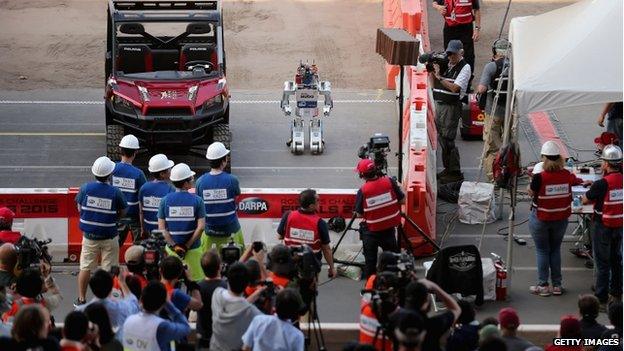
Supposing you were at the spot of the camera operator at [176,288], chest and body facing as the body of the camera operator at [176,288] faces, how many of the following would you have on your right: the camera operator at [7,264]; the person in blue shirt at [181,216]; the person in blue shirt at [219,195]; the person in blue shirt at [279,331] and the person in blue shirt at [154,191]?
1

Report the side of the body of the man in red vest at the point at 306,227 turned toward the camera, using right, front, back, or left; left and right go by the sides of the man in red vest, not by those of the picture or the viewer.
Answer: back

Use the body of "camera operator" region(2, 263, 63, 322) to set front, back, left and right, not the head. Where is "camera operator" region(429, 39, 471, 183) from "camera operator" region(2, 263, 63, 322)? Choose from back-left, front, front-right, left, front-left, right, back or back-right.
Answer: front-right

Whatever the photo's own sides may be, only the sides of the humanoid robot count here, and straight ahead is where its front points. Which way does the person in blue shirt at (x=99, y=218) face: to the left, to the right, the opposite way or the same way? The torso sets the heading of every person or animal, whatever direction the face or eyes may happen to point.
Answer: the opposite way

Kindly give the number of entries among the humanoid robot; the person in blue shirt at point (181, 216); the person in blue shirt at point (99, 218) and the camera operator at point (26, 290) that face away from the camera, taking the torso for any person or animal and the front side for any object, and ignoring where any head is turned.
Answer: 3

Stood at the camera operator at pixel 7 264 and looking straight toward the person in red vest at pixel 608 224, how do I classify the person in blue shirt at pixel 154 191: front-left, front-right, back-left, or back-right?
front-left

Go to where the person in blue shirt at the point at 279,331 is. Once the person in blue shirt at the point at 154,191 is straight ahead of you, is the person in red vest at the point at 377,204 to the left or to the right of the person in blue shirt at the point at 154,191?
right

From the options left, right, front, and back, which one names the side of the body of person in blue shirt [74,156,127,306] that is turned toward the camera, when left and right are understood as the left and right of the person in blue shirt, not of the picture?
back

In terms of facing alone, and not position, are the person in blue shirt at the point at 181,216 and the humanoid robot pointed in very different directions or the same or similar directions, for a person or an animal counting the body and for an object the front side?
very different directions

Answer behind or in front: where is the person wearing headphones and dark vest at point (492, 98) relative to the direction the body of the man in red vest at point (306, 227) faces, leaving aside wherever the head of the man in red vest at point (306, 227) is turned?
in front

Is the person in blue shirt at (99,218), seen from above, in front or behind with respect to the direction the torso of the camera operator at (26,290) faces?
in front

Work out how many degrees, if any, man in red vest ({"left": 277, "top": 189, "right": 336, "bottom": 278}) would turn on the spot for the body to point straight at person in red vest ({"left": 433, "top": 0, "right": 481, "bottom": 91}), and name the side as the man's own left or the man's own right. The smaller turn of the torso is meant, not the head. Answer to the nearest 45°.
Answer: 0° — they already face them

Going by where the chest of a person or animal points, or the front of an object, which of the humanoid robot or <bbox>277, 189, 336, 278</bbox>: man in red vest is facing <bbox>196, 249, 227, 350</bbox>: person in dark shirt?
the humanoid robot

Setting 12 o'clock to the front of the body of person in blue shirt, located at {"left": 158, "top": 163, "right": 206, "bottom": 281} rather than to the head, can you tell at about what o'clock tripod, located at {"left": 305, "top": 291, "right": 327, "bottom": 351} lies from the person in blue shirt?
The tripod is roughly at 5 o'clock from the person in blue shirt.

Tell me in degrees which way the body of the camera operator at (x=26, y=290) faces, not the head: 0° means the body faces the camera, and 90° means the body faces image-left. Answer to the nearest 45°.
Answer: approximately 180°

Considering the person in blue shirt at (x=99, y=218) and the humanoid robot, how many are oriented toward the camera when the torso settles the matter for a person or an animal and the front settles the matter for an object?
1

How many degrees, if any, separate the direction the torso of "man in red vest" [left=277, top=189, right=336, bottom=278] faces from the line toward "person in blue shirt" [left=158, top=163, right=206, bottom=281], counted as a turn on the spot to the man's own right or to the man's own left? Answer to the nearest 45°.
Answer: approximately 90° to the man's own left

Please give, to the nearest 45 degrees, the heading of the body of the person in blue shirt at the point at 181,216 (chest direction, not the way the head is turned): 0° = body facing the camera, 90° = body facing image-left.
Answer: approximately 180°

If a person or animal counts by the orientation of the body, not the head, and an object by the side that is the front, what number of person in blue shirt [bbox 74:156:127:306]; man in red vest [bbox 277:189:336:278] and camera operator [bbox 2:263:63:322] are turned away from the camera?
3

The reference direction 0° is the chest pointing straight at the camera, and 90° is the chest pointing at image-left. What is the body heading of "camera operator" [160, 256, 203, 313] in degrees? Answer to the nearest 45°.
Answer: approximately 225°

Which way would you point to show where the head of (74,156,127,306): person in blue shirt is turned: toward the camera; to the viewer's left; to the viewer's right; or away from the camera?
away from the camera
